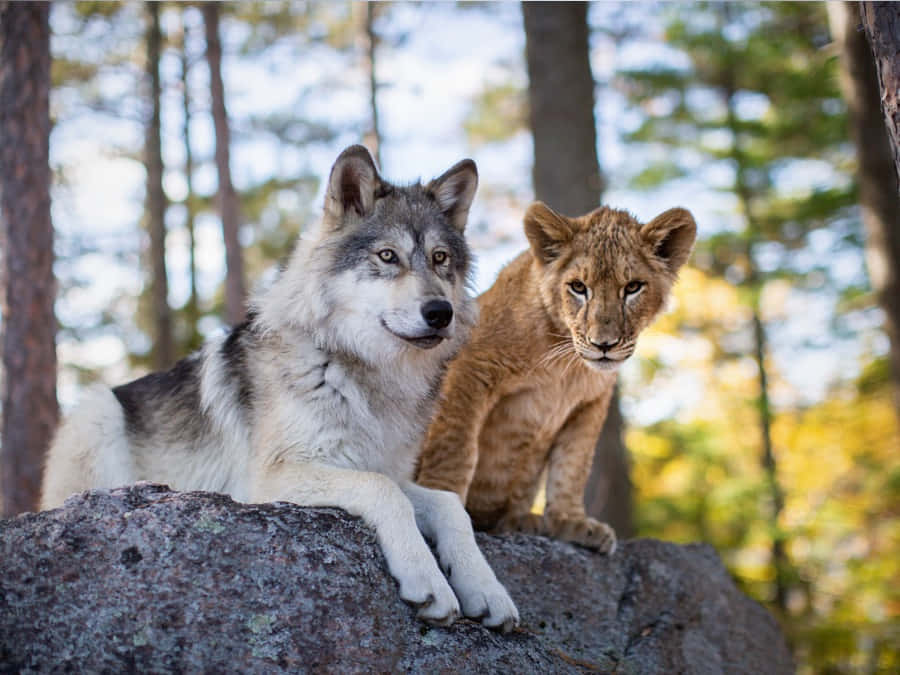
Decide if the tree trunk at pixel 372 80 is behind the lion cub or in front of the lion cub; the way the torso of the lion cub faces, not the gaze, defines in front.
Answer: behind

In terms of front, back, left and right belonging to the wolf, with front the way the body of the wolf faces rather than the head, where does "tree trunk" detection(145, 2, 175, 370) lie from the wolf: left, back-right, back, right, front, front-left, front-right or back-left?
back-left

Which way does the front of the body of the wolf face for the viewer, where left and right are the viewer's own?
facing the viewer and to the right of the viewer

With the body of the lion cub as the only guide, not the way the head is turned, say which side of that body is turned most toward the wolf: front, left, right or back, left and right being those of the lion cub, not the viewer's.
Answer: right

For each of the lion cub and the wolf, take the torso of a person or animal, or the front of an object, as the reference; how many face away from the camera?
0

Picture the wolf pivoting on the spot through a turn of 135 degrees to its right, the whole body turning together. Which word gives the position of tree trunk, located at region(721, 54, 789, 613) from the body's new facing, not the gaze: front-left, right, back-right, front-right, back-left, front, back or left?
back-right

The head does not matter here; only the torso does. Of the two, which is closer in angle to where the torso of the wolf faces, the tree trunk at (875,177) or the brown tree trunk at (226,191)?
the tree trunk

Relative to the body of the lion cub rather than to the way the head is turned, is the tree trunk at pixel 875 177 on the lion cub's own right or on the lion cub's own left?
on the lion cub's own left

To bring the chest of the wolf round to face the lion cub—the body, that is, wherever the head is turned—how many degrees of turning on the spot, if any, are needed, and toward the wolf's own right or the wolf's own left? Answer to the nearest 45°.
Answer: approximately 90° to the wolf's own left
